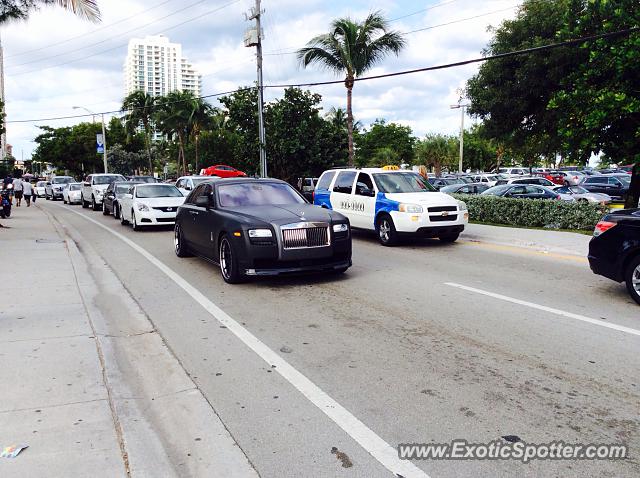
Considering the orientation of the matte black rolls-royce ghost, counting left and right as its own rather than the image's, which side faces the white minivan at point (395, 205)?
left

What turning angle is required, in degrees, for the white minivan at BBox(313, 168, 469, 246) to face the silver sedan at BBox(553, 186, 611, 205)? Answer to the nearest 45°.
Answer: approximately 90° to its left

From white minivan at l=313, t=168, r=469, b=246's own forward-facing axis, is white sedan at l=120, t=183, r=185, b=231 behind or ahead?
behind

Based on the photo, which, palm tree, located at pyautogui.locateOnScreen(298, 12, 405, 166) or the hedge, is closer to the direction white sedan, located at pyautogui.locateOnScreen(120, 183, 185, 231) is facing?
the hedge
